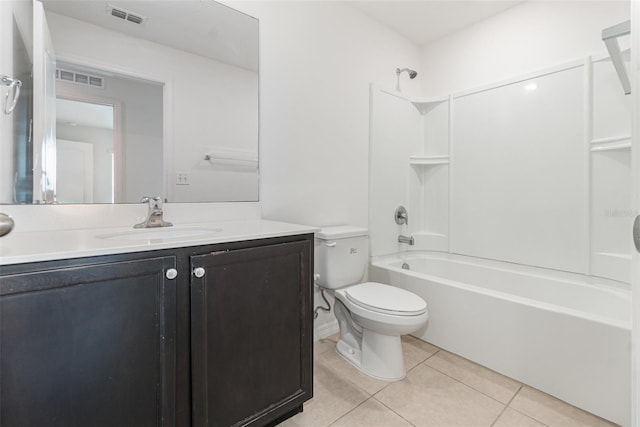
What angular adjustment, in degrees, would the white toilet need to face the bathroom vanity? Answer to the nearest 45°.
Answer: approximately 90° to its right

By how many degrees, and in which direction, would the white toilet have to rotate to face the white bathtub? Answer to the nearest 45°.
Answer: approximately 45° to its left

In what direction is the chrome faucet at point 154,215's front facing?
toward the camera

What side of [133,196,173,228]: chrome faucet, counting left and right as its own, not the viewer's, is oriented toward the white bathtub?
left

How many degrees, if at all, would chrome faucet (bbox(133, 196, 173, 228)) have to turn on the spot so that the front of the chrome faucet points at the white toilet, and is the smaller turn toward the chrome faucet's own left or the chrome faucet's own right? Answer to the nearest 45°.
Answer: approximately 90° to the chrome faucet's own left
